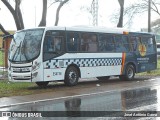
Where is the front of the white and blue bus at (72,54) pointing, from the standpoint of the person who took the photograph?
facing the viewer and to the left of the viewer
